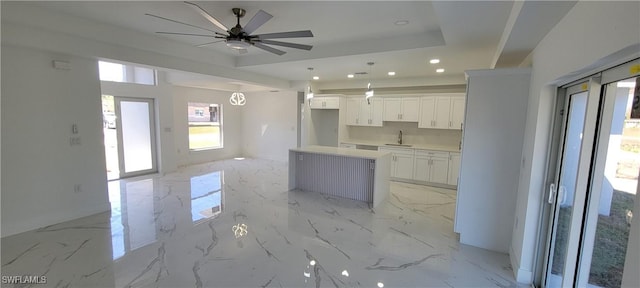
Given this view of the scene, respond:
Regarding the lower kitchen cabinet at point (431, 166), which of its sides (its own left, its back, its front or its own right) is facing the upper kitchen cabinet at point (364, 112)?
right

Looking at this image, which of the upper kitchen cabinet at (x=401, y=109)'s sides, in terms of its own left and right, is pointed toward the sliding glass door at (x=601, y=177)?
front

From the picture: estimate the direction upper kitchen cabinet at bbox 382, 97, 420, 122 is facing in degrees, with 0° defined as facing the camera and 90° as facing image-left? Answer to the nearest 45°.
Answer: approximately 0°

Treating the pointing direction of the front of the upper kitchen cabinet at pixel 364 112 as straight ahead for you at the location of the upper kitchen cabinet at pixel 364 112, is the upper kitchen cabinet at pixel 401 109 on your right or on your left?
on your left

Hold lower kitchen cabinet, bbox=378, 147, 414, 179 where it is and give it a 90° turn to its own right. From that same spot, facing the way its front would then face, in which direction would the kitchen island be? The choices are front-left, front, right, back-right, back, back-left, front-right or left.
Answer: front-left

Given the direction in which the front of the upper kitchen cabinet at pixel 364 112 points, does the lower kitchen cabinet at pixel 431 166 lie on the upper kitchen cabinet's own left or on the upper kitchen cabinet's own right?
on the upper kitchen cabinet's own left

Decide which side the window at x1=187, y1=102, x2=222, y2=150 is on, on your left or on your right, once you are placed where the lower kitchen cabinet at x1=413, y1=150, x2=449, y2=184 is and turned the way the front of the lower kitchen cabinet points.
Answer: on your right

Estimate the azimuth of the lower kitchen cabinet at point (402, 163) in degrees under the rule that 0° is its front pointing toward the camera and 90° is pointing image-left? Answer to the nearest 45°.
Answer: approximately 0°

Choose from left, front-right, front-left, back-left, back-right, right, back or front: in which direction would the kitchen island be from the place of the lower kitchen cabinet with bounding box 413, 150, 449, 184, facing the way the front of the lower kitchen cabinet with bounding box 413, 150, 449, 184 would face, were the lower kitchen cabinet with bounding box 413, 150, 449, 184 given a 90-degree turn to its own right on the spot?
front-left
